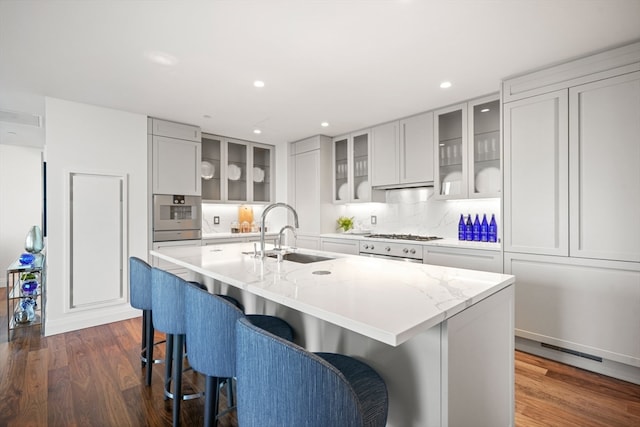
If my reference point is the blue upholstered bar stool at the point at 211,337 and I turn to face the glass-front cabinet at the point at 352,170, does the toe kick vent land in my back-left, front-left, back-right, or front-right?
front-right

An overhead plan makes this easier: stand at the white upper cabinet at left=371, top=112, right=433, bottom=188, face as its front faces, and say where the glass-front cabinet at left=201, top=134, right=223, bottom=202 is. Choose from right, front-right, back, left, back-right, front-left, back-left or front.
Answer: front-right

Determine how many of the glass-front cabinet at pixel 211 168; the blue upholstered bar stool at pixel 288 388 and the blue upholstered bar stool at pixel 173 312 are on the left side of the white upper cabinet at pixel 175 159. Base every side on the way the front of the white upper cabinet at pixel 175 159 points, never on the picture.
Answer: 1

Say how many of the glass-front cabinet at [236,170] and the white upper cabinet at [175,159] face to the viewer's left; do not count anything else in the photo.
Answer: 0

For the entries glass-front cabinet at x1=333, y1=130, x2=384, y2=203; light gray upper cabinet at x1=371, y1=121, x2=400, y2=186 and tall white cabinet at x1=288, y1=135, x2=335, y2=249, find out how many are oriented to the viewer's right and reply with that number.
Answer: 0

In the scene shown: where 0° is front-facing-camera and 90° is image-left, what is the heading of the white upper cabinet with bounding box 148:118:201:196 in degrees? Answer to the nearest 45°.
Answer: approximately 315°
